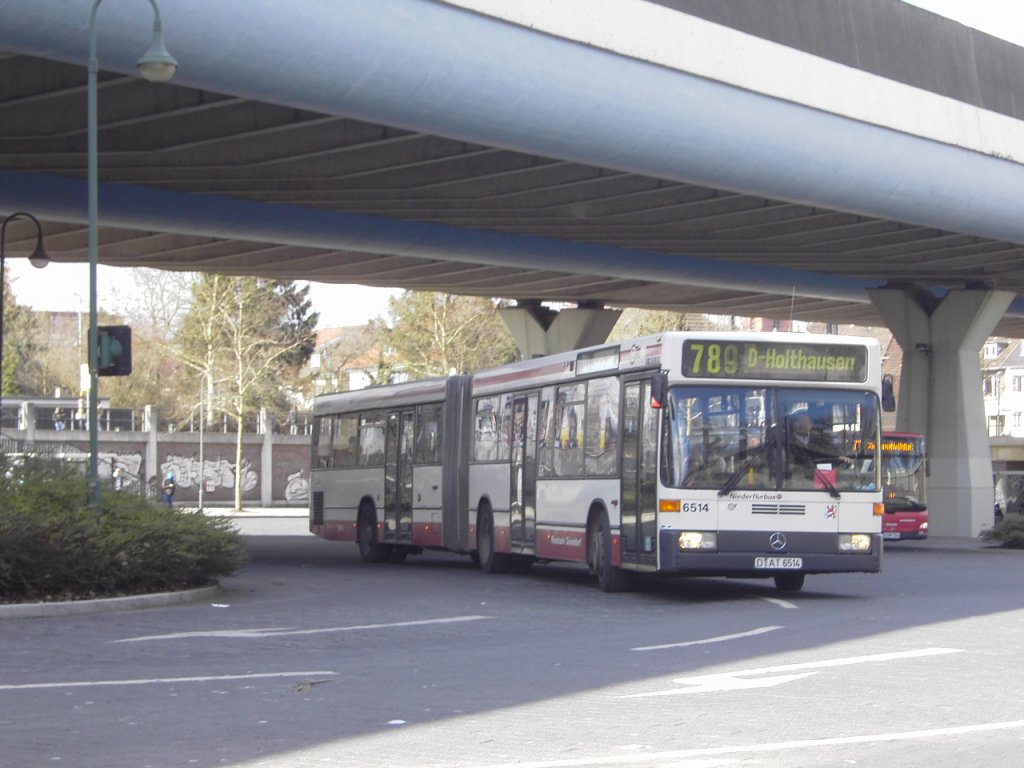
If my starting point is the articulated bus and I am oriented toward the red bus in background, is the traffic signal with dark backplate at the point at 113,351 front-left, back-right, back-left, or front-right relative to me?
back-left

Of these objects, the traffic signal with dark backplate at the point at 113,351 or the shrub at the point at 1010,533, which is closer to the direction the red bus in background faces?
the traffic signal with dark backplate

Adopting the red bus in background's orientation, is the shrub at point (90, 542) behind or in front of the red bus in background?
in front

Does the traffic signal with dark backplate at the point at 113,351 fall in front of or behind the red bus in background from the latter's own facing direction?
in front

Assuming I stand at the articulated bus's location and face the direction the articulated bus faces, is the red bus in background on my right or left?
on my left

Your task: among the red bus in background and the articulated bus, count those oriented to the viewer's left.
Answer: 0

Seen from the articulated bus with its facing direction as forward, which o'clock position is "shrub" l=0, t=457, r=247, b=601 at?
The shrub is roughly at 4 o'clock from the articulated bus.

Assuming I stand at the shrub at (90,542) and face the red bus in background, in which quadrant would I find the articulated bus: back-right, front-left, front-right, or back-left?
front-right

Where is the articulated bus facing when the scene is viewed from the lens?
facing the viewer and to the right of the viewer
